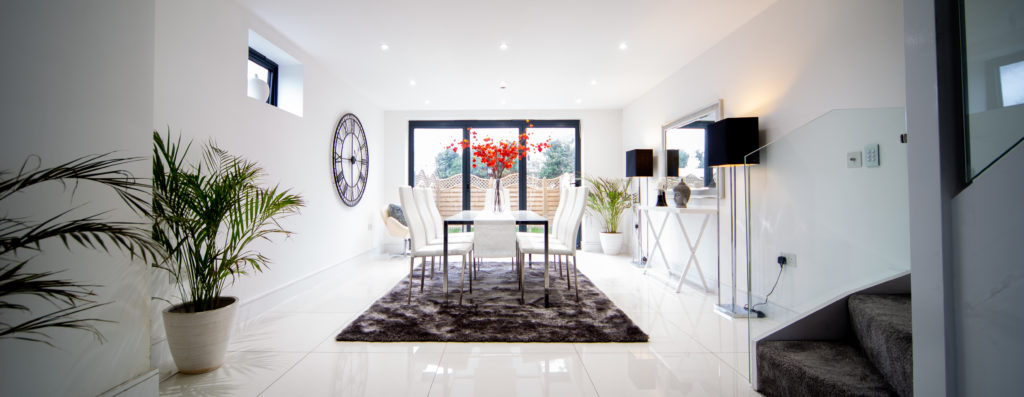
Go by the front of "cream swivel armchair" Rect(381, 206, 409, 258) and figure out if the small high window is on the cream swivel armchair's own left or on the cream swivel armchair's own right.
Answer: on the cream swivel armchair's own right

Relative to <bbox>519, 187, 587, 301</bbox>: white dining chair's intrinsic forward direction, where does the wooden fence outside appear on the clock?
The wooden fence outside is roughly at 2 o'clock from the white dining chair.

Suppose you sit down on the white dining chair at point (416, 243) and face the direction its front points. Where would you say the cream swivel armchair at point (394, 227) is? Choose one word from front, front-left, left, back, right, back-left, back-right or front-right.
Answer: left

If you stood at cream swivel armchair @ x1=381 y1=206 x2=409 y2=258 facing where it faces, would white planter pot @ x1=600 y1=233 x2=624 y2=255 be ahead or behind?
ahead

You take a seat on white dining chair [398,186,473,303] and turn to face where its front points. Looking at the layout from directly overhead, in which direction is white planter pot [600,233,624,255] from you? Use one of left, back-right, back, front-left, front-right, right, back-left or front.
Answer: front-left

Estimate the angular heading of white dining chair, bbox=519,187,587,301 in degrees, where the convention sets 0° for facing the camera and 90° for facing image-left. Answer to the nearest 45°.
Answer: approximately 90°

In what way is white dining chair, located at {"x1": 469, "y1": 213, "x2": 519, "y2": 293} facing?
away from the camera

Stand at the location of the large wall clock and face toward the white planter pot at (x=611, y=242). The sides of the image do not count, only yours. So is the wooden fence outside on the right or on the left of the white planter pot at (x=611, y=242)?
left

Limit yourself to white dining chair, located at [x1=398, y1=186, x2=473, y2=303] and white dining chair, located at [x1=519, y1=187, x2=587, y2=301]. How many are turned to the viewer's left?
1

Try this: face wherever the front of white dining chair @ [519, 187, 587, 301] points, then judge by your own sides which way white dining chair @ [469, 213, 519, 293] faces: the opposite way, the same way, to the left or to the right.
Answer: to the right

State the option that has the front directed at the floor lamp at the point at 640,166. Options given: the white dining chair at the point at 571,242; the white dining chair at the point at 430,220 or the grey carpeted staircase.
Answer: the white dining chair at the point at 430,220

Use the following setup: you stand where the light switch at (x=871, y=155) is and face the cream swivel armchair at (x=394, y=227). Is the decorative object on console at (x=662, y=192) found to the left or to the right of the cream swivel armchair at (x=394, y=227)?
right

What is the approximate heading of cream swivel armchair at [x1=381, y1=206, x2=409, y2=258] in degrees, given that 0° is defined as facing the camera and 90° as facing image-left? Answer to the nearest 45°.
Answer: approximately 270°

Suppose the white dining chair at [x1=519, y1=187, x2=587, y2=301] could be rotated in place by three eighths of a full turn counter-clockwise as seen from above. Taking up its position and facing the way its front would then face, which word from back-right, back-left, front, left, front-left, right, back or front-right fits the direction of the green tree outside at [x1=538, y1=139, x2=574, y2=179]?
back-left
